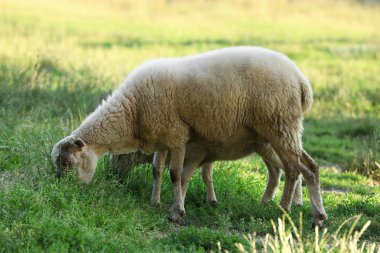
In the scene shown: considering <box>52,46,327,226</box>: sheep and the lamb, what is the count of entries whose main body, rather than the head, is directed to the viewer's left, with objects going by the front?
2

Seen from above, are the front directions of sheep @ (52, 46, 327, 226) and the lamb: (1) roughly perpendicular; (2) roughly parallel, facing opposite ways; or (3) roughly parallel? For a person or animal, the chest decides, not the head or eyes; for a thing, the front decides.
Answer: roughly parallel

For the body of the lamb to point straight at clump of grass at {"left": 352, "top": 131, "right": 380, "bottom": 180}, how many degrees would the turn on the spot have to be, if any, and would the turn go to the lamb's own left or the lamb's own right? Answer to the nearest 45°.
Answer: approximately 135° to the lamb's own right

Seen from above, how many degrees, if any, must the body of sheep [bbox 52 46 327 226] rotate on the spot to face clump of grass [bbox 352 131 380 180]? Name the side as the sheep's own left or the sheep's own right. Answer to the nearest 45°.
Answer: approximately 135° to the sheep's own right

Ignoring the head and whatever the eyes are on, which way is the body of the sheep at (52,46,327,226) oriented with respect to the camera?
to the viewer's left

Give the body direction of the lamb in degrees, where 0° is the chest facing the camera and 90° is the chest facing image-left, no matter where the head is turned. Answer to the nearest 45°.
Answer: approximately 90°
